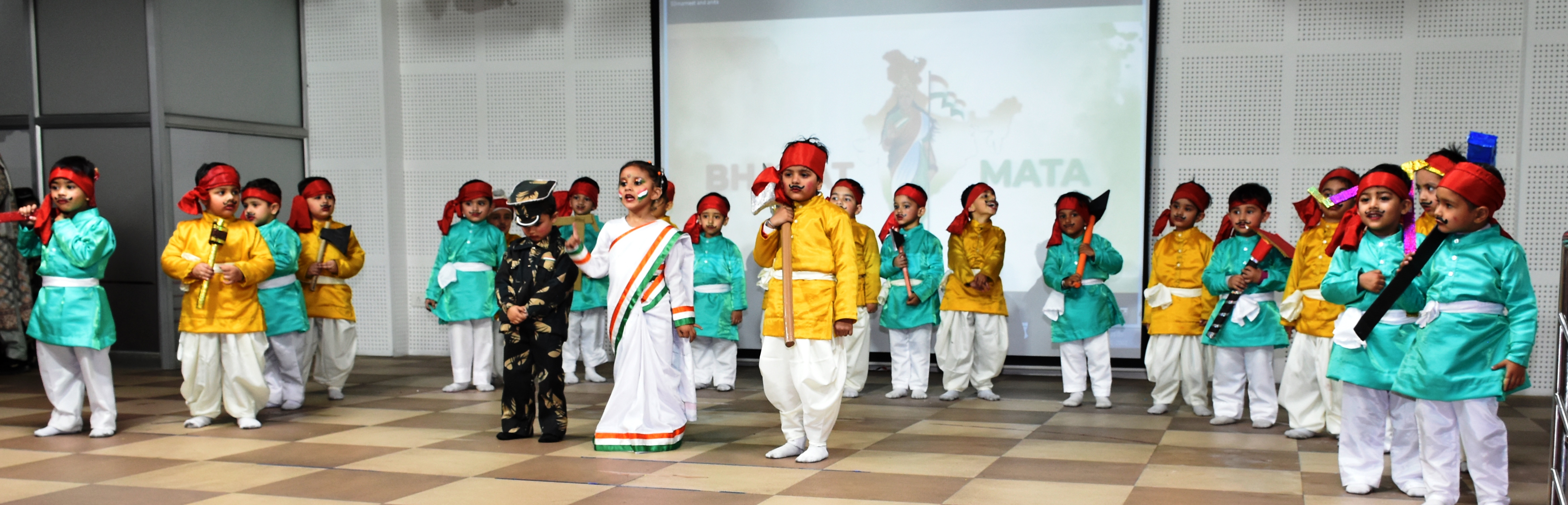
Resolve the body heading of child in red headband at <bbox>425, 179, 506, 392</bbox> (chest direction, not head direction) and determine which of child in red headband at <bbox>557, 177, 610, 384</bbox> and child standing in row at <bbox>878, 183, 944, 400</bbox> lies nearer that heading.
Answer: the child standing in row

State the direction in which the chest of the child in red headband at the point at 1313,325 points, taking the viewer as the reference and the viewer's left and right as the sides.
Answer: facing the viewer and to the left of the viewer

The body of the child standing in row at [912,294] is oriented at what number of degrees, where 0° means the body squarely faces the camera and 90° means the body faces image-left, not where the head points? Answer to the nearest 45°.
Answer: approximately 45°

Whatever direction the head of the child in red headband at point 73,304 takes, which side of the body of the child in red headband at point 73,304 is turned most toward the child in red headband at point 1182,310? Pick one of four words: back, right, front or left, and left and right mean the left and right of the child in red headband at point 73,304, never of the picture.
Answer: left

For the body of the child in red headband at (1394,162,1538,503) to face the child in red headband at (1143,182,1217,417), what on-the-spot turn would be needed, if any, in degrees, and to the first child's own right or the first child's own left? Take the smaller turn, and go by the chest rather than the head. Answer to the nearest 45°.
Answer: approximately 90° to the first child's own right

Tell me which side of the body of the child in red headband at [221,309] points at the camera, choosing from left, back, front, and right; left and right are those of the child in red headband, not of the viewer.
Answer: front

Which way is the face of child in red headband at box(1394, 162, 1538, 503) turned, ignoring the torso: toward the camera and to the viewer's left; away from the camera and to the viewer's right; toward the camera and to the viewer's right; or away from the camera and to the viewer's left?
toward the camera and to the viewer's left

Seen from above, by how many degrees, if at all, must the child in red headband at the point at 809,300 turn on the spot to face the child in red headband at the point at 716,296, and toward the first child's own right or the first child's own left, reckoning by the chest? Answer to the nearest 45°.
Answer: approximately 135° to the first child's own right

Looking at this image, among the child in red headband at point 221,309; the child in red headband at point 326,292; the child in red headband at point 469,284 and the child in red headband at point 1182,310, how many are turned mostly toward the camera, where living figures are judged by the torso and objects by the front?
4

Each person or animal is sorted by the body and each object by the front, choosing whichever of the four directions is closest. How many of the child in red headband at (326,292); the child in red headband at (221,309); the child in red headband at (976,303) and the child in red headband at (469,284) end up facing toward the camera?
4

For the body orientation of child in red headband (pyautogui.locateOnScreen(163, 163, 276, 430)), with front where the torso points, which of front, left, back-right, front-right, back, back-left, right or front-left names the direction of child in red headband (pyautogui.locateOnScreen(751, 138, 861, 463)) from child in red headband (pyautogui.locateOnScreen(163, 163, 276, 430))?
front-left

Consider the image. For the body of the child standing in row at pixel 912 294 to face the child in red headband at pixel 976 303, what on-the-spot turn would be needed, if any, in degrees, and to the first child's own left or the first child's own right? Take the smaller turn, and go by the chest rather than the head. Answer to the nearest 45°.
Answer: approximately 135° to the first child's own left

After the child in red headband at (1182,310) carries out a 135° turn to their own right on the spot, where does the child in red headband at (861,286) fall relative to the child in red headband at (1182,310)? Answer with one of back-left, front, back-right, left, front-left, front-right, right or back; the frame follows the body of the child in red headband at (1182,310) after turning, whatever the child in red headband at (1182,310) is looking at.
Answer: front-left

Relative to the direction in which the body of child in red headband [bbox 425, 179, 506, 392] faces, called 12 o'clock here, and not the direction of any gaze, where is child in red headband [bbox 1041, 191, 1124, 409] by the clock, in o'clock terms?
child in red headband [bbox 1041, 191, 1124, 409] is roughly at 10 o'clock from child in red headband [bbox 425, 179, 506, 392].

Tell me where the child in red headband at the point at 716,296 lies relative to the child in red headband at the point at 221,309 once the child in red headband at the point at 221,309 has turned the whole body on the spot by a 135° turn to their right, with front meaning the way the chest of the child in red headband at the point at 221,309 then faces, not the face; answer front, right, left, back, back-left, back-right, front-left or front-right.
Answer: back-right
